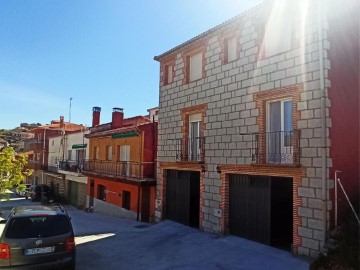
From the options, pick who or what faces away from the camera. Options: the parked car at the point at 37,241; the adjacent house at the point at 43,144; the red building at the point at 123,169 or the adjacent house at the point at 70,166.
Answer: the parked car

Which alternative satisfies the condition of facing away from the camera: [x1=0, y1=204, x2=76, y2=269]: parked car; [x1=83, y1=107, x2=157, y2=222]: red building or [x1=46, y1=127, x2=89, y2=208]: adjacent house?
the parked car

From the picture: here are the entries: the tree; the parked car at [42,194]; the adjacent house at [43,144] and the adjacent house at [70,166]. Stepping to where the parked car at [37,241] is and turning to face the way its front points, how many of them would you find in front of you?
4

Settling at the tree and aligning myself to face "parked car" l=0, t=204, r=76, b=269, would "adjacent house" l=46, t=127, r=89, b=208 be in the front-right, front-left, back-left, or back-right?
back-left

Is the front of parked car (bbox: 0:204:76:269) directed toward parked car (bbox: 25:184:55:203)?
yes

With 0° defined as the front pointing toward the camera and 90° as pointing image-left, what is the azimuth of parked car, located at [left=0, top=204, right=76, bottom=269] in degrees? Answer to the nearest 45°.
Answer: approximately 180°

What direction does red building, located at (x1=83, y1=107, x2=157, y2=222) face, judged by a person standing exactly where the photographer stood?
facing the viewer and to the left of the viewer

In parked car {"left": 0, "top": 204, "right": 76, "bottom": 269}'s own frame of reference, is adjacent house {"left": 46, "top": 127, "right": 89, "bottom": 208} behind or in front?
in front

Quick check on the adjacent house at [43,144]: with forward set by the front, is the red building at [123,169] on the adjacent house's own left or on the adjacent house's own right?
on the adjacent house's own left

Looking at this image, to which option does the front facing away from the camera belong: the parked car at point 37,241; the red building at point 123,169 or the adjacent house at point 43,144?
the parked car

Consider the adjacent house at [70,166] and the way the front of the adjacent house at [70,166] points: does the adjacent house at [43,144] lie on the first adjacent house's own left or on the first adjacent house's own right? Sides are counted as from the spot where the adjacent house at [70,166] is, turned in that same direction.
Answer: on the first adjacent house's own right

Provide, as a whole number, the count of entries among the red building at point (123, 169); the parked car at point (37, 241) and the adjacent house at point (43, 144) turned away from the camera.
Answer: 1
